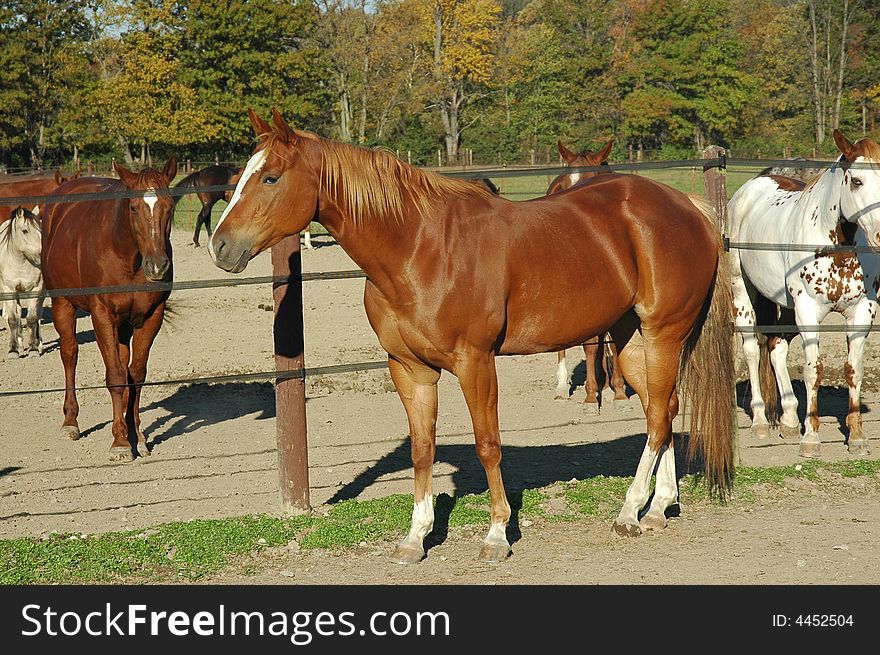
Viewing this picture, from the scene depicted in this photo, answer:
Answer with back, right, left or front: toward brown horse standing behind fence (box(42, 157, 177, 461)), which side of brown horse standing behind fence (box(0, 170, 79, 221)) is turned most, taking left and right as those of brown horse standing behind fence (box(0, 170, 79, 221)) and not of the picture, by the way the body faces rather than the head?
right

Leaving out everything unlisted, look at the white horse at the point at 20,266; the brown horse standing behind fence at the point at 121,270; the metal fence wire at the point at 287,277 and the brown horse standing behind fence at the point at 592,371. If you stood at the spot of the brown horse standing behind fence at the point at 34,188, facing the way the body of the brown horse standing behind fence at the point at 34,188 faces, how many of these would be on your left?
0

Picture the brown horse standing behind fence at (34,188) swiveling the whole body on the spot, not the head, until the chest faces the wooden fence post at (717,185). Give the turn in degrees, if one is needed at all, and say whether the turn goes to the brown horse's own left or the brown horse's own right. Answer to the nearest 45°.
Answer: approximately 45° to the brown horse's own right

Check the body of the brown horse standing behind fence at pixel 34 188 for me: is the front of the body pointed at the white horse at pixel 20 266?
no

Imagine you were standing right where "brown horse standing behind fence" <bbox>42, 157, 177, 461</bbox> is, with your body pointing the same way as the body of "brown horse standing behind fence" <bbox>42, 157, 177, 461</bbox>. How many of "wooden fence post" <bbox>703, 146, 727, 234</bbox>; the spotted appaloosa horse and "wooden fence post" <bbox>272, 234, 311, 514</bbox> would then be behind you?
0

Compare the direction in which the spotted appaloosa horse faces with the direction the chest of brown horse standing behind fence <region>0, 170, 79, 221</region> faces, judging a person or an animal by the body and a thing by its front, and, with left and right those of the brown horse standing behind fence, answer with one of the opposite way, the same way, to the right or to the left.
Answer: to the right

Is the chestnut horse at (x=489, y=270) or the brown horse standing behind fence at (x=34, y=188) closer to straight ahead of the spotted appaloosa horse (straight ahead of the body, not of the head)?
the chestnut horse

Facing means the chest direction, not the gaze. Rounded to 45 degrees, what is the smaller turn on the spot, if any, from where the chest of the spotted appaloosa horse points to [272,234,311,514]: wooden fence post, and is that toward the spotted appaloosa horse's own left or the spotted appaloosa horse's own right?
approximately 90° to the spotted appaloosa horse's own right

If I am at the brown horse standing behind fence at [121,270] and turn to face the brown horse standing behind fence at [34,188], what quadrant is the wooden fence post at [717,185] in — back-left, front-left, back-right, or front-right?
back-right

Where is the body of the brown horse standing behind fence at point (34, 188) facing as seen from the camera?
to the viewer's right

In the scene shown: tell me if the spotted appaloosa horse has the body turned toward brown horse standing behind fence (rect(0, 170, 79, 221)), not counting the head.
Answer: no

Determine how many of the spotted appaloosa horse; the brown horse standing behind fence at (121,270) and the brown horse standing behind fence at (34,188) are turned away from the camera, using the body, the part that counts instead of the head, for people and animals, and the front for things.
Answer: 0

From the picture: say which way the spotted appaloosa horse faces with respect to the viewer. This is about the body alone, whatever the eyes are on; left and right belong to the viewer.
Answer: facing the viewer and to the right of the viewer
